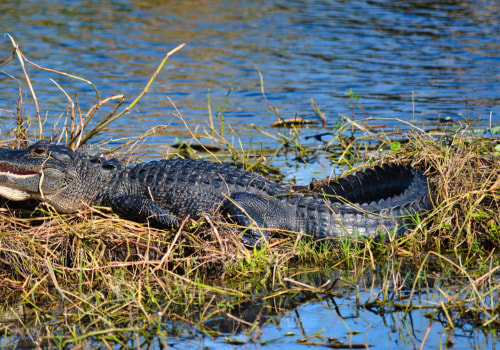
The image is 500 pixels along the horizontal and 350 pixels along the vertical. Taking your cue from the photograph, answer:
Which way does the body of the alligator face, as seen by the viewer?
to the viewer's left
